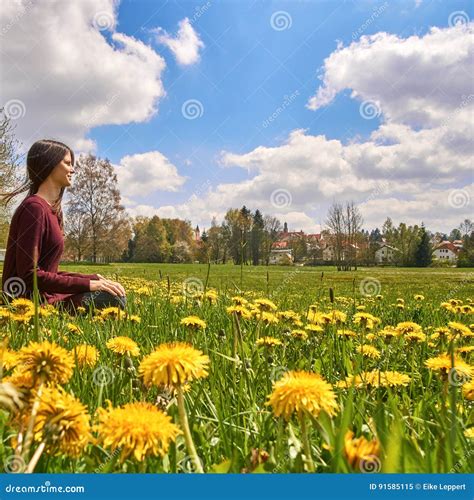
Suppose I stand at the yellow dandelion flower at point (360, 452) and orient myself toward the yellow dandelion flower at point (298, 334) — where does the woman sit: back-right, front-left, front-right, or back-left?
front-left

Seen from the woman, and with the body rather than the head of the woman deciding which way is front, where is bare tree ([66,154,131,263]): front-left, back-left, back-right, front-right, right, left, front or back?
left

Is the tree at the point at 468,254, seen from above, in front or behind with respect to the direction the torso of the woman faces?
in front

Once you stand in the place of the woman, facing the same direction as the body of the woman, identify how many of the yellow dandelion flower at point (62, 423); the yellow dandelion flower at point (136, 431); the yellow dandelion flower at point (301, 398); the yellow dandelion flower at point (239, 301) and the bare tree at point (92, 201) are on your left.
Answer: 1

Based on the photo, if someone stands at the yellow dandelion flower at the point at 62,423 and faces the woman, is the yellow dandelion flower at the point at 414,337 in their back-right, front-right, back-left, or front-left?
front-right

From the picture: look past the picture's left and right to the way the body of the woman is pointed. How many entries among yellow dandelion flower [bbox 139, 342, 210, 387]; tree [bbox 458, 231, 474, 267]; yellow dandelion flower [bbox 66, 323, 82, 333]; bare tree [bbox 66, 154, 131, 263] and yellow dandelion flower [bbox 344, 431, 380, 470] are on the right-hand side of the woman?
3

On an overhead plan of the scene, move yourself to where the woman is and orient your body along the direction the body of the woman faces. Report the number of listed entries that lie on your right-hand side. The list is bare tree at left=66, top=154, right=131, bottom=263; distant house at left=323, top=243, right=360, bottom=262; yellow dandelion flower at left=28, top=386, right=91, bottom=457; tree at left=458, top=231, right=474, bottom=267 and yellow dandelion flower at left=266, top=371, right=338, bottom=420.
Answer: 2

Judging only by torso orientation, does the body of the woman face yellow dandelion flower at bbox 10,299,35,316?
no

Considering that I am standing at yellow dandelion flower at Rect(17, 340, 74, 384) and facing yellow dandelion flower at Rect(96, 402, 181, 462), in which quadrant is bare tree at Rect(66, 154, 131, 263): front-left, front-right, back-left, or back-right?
back-left

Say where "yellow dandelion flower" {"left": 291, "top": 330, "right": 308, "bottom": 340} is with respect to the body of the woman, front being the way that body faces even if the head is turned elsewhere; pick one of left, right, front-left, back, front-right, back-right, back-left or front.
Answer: front-right

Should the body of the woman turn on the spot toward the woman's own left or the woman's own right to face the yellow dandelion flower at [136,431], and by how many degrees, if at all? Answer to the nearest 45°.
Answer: approximately 90° to the woman's own right

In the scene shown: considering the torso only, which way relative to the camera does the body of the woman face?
to the viewer's right

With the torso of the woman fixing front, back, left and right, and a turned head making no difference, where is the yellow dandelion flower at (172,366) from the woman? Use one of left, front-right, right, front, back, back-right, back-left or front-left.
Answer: right

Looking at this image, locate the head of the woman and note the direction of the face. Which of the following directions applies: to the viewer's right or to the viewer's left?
to the viewer's right

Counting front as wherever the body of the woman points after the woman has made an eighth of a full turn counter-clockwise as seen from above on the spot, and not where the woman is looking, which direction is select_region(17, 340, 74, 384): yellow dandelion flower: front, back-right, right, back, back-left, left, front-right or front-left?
back-right

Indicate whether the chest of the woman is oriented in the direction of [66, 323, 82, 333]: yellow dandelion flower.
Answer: no

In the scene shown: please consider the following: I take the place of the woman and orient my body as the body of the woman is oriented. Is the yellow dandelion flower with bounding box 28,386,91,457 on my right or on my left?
on my right
